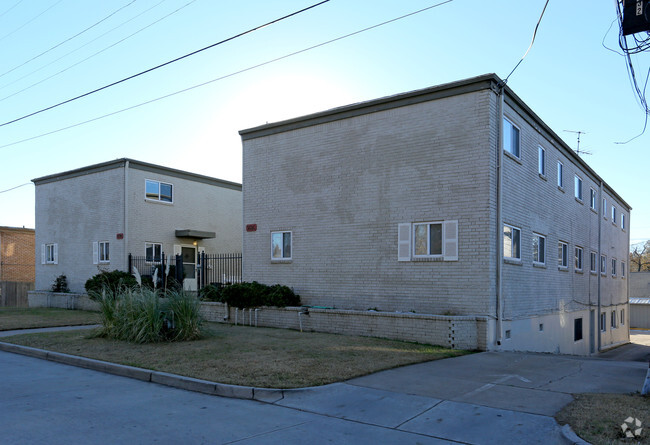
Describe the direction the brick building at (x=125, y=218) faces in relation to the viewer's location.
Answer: facing the viewer and to the right of the viewer

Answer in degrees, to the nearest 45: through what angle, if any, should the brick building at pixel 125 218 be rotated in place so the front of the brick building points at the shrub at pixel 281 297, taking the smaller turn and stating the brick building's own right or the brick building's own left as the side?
approximately 45° to the brick building's own right

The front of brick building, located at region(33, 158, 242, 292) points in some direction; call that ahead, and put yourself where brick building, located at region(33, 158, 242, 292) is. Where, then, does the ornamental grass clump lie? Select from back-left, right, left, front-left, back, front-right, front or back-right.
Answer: front-right

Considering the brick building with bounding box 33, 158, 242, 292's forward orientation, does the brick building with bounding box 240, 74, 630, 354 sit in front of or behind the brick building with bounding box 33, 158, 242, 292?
in front

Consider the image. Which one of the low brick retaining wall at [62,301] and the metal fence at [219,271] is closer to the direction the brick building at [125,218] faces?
the metal fence

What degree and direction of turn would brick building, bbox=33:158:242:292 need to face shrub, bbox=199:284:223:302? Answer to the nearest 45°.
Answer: approximately 45° to its right

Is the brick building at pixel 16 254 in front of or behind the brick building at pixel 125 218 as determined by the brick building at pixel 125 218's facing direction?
behind

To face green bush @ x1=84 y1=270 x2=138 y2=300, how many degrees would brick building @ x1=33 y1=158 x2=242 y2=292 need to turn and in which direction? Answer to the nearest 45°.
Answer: approximately 45° to its right

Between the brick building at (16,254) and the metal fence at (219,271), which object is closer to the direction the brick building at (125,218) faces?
the metal fence
